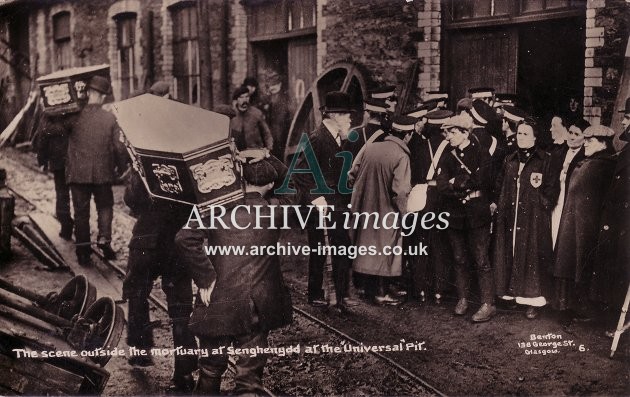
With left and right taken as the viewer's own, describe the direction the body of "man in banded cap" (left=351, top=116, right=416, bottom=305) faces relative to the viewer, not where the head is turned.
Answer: facing away from the viewer and to the right of the viewer

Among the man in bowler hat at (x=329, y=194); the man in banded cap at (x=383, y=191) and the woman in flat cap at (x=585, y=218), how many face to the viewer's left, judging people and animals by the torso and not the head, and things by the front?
1

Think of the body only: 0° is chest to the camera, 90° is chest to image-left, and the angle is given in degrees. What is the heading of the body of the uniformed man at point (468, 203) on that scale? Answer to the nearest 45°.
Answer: approximately 45°

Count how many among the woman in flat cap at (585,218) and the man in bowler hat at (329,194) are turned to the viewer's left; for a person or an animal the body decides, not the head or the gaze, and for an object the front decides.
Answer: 1

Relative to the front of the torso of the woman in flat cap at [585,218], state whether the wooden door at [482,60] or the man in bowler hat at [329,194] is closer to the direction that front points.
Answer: the man in bowler hat

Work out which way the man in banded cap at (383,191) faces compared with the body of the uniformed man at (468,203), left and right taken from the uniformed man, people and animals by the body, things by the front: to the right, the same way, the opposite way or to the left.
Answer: the opposite way

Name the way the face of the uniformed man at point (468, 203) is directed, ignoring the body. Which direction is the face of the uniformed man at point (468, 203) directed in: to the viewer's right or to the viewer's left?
to the viewer's left

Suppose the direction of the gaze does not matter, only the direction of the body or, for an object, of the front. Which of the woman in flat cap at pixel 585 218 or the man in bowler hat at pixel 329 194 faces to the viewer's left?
the woman in flat cap

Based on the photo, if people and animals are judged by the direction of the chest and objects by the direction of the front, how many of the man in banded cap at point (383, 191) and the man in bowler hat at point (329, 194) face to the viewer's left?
0

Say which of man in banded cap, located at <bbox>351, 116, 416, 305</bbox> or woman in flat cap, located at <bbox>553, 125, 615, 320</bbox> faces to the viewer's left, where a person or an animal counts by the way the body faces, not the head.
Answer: woman in flat cap, located at <bbox>553, 125, 615, 320</bbox>
